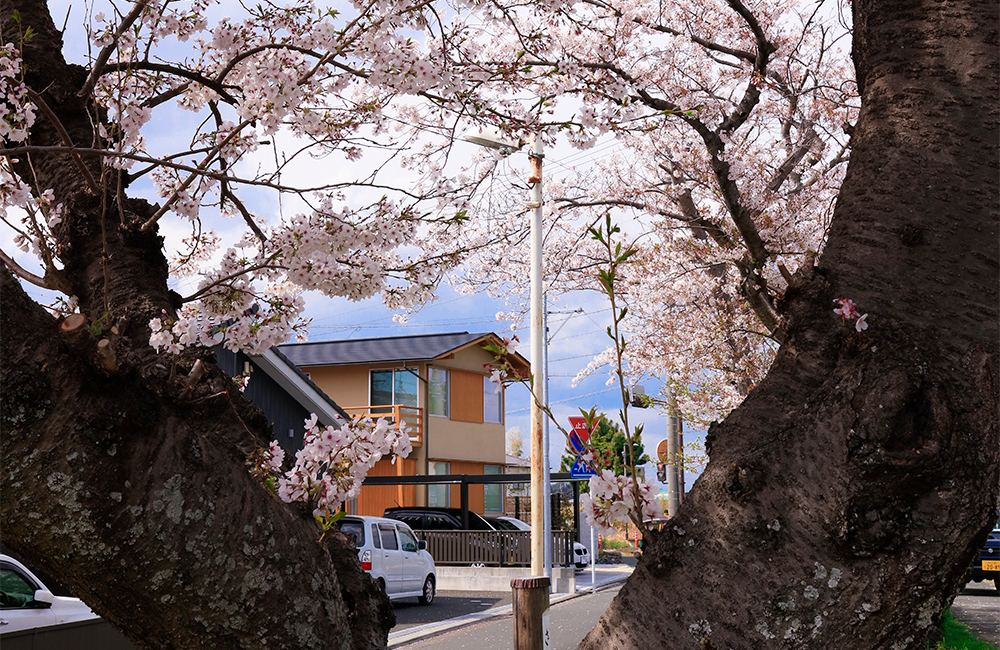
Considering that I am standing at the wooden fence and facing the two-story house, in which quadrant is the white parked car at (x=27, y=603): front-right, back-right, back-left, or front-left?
back-left

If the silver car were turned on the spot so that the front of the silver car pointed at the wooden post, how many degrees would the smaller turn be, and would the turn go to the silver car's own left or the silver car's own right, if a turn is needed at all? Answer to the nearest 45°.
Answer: approximately 135° to the silver car's own right

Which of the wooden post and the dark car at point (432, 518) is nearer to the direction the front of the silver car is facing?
the dark car

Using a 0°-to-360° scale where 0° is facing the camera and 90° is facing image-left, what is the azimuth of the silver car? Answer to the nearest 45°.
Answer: approximately 225°

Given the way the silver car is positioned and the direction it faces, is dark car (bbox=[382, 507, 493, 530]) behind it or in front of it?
in front

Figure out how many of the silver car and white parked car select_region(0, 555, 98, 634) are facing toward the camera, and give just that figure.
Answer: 0

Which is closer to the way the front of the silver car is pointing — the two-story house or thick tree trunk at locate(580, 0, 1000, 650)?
the two-story house

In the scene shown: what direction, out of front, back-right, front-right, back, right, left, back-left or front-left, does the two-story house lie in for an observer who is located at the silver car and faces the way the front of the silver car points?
front-left

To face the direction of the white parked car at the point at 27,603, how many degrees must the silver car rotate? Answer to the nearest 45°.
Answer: approximately 135° to its right

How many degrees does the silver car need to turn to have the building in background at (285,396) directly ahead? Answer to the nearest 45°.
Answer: approximately 90° to its left

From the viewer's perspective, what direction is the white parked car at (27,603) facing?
to the viewer's right

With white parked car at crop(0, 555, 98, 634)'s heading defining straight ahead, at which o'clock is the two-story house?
The two-story house is roughly at 10 o'clock from the white parked car.
